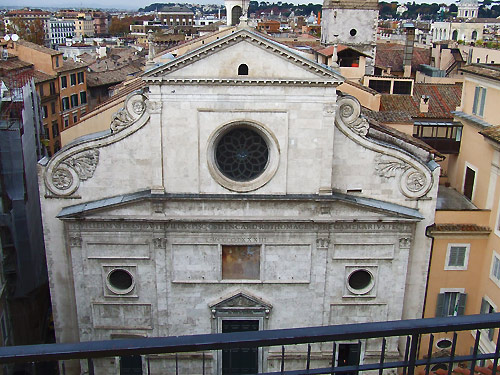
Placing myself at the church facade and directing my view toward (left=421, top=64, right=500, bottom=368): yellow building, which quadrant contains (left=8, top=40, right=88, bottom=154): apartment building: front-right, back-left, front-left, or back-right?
back-left

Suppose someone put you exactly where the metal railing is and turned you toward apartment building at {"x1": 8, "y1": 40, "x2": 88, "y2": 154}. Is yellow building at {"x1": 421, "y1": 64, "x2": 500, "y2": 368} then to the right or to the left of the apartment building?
right

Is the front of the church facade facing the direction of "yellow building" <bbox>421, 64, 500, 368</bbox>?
no

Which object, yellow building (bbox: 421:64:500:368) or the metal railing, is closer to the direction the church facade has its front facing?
the metal railing

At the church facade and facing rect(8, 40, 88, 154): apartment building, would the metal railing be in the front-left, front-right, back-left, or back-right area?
back-left

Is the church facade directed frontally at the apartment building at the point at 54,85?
no

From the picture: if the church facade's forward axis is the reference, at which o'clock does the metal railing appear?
The metal railing is roughly at 12 o'clock from the church facade.

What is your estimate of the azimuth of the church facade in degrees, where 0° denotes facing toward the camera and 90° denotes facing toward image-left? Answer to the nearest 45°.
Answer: approximately 0°

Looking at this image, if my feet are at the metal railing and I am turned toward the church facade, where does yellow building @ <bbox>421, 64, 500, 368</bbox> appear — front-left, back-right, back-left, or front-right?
front-right
